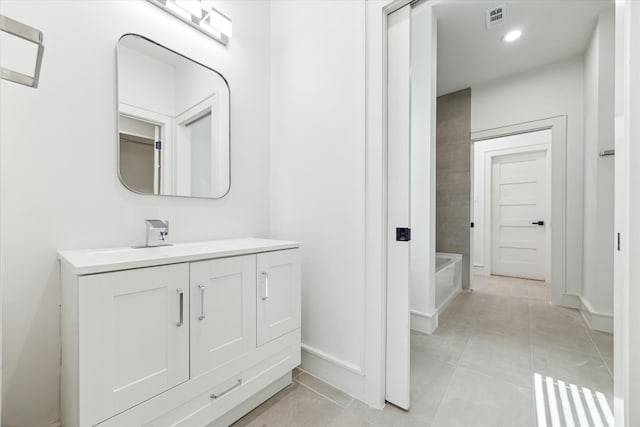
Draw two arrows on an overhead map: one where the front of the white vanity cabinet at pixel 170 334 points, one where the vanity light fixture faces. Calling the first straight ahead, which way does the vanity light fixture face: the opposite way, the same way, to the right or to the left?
the same way

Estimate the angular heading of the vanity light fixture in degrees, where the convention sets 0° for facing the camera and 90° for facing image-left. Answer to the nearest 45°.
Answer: approximately 315°

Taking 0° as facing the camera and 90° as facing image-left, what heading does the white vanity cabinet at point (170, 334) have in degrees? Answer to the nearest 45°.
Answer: approximately 315°

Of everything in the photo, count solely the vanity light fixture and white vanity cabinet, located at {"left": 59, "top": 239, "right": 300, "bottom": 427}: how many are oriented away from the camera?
0

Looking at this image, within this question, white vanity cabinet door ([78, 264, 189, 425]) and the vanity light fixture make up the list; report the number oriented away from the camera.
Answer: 0

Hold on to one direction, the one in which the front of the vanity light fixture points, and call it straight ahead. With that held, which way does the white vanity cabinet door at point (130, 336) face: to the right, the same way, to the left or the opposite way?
the same way

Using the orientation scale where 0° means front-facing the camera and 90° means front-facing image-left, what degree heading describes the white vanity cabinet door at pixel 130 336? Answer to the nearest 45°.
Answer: approximately 315°

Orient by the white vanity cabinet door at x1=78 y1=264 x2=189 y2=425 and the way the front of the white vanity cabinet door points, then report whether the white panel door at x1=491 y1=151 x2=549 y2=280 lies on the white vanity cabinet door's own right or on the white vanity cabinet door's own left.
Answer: on the white vanity cabinet door's own left

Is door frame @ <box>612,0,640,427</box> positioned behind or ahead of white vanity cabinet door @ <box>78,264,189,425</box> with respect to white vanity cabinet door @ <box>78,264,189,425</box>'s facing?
ahead
